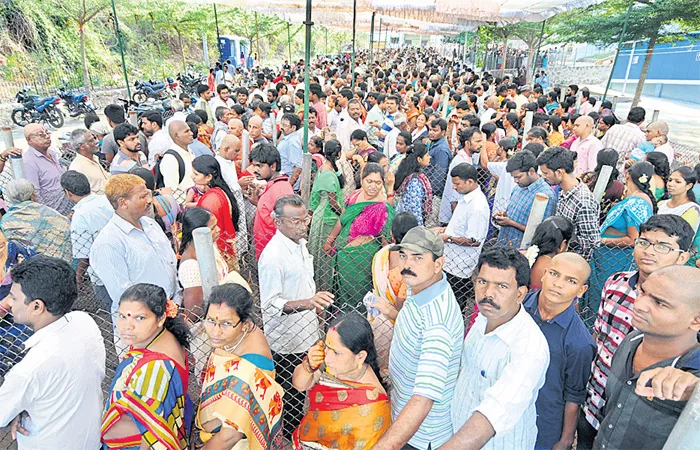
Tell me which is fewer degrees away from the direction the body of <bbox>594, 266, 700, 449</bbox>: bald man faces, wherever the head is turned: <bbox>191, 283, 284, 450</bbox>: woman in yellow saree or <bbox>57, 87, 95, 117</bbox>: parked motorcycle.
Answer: the woman in yellow saree

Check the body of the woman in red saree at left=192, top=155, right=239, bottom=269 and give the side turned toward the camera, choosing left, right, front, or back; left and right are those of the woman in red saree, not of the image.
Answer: left

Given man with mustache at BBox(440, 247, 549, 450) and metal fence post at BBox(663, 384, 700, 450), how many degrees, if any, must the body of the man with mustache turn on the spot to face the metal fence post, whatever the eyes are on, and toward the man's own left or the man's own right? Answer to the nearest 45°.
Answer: approximately 90° to the man's own left

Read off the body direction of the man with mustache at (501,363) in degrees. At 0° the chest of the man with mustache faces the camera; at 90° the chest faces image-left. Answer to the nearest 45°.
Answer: approximately 45°

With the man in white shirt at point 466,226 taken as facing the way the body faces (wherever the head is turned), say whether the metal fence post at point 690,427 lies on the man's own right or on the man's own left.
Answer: on the man's own left

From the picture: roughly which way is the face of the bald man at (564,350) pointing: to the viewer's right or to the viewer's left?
to the viewer's left

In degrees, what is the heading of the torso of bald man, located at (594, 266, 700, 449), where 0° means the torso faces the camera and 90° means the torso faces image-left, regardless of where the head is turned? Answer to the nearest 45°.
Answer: approximately 45°

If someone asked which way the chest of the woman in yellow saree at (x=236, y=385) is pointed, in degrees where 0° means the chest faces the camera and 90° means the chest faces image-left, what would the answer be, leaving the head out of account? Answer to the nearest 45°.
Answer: approximately 45°

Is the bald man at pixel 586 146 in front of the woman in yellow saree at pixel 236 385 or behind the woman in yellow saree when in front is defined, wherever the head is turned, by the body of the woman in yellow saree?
behind

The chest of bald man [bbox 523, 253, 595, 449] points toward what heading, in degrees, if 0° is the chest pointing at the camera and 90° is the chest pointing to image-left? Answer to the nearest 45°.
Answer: approximately 45°
